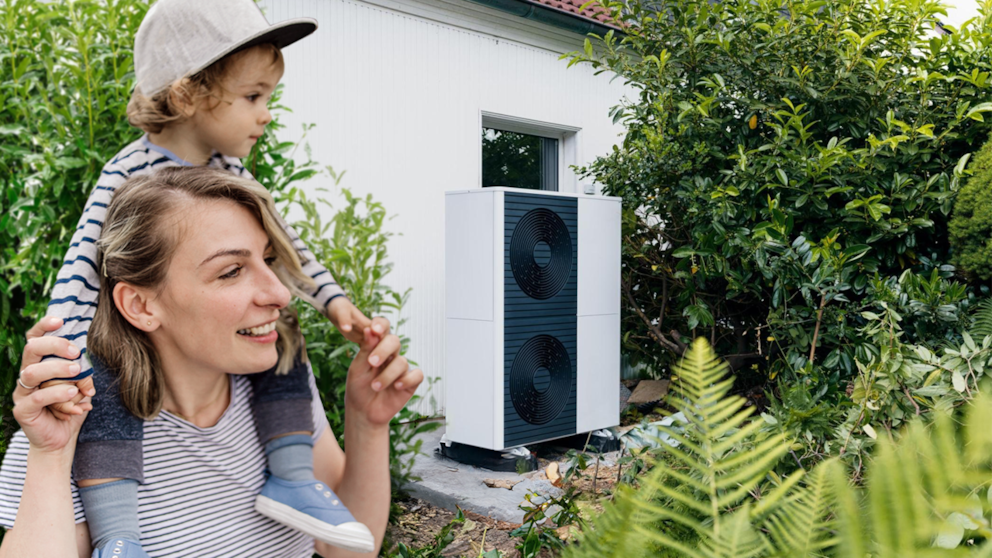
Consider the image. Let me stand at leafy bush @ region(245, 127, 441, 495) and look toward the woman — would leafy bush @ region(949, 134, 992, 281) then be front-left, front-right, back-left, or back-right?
back-left

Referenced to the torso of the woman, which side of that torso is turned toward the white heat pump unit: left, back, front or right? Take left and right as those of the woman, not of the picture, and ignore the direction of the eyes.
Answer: left

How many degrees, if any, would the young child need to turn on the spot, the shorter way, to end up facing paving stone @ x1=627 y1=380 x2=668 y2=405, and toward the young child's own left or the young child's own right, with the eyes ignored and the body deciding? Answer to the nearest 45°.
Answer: approximately 90° to the young child's own left

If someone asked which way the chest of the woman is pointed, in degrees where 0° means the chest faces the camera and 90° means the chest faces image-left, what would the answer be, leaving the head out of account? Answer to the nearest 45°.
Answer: approximately 315°

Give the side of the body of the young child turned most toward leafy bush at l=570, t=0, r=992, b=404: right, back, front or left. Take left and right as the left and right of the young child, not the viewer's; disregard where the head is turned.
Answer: left
